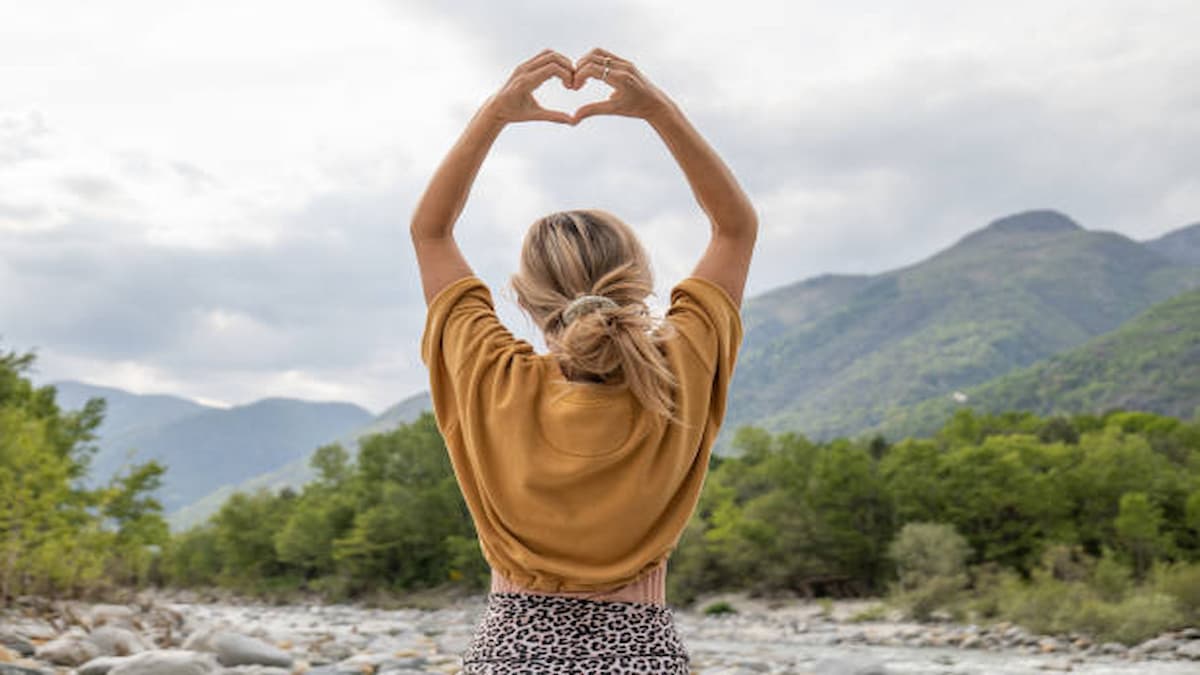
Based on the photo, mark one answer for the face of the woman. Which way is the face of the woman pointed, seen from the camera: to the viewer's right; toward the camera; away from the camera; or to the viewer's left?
away from the camera

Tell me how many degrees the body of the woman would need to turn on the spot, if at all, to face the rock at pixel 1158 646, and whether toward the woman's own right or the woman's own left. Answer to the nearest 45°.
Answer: approximately 45° to the woman's own right

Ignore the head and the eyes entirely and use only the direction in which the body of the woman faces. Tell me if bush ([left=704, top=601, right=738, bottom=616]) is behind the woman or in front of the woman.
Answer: in front

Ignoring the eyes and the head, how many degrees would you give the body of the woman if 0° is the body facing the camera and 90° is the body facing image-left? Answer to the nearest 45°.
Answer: approximately 180°

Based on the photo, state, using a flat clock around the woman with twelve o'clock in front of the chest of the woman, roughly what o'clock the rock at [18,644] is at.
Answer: The rock is roughly at 11 o'clock from the woman.

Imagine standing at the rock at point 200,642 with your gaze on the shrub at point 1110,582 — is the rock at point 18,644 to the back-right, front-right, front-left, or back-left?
back-left

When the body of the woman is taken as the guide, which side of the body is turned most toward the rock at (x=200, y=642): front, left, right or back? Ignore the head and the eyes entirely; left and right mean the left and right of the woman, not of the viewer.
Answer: front

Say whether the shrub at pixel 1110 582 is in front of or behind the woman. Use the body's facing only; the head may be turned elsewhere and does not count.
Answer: in front

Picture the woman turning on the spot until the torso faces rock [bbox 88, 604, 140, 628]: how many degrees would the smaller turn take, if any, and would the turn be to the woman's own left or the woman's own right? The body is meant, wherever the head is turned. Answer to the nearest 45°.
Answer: approximately 45° to the woman's own left

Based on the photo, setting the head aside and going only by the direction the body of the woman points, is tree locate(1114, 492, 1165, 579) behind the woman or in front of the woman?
in front

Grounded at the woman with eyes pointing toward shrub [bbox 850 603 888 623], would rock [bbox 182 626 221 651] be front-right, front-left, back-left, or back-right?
front-left

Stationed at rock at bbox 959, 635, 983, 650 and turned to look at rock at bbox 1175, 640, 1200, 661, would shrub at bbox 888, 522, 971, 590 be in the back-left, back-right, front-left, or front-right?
back-left

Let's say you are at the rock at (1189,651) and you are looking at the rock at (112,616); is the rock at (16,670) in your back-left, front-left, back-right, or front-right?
front-left

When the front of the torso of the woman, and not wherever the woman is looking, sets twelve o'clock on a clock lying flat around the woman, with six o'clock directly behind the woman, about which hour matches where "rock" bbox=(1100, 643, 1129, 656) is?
The rock is roughly at 1 o'clock from the woman.
